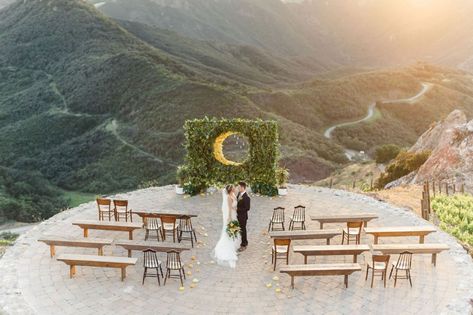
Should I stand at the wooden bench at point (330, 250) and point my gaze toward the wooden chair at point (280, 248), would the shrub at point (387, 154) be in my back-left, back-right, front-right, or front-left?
back-right

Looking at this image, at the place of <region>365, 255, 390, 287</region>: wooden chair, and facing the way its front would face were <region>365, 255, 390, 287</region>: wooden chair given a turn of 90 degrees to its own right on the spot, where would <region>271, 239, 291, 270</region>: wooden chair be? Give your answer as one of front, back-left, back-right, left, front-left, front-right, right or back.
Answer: back-left

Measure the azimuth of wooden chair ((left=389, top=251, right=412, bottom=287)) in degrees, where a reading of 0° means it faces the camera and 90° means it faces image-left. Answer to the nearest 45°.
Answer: approximately 135°

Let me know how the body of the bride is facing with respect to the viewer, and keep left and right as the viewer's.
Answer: facing to the right of the viewer

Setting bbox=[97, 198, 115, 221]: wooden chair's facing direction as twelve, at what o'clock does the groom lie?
The groom is roughly at 3 o'clock from the wooden chair.

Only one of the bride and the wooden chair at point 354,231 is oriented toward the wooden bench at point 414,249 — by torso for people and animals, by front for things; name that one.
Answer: the bride

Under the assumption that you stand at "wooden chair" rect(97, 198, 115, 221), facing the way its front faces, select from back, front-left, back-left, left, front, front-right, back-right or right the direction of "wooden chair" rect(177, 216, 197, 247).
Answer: right

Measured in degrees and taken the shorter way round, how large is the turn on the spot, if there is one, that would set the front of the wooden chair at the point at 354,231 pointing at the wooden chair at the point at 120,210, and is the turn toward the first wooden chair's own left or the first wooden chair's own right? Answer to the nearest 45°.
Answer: approximately 45° to the first wooden chair's own left

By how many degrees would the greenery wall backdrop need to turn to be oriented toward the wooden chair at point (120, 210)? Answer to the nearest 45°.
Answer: approximately 45° to its right

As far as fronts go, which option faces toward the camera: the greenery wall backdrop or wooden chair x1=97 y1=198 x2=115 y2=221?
the greenery wall backdrop

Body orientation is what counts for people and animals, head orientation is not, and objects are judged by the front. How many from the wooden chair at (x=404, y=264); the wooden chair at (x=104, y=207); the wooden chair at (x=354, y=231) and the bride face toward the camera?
0

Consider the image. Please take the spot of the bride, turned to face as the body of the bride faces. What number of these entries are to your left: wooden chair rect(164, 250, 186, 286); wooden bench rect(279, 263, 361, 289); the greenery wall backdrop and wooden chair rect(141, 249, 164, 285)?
1

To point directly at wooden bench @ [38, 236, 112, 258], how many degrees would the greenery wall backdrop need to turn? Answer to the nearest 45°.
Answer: approximately 45° to its right

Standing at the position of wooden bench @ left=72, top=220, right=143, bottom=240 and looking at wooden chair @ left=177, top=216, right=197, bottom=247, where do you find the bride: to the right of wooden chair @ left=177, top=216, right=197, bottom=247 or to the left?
right

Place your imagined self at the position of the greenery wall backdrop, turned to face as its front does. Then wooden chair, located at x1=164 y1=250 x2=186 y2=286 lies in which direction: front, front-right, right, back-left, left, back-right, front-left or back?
front

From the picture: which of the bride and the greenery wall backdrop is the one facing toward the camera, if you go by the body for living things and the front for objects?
the greenery wall backdrop

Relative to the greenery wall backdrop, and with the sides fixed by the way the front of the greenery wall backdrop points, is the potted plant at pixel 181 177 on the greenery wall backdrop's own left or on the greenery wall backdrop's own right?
on the greenery wall backdrop's own right

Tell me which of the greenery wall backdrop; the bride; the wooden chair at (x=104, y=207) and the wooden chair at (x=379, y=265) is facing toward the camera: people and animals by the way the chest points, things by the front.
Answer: the greenery wall backdrop

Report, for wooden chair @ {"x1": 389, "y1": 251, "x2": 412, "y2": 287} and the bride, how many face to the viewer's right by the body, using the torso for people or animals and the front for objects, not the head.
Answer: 1

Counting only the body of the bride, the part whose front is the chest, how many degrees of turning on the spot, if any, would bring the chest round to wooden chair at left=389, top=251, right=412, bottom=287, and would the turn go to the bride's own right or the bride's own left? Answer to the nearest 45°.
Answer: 0° — they already face it

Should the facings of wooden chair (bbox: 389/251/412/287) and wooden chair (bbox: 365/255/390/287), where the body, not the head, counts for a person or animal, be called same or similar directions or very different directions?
same or similar directions
